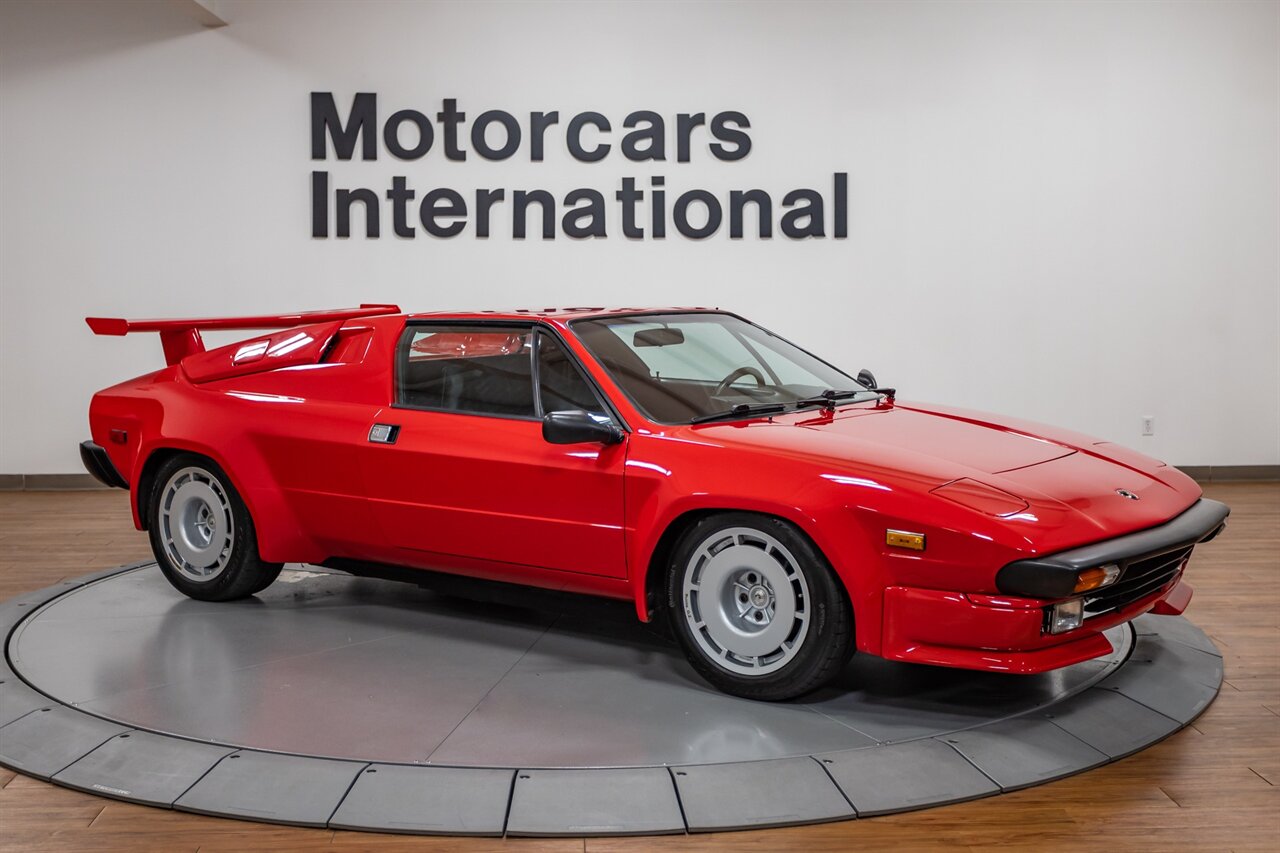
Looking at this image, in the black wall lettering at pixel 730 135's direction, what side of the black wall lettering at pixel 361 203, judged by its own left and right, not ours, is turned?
left

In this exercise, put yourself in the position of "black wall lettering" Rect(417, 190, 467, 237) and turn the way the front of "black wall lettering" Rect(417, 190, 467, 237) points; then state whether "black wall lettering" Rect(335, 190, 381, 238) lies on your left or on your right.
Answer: on your right

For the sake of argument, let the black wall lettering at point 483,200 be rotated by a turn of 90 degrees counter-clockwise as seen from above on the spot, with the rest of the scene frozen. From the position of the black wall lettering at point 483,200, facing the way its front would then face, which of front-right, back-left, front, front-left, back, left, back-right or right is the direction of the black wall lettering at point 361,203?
back

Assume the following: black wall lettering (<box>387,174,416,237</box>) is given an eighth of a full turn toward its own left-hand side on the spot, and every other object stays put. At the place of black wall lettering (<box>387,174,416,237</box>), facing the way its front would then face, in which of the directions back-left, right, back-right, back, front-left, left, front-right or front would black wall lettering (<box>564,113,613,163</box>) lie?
front-left

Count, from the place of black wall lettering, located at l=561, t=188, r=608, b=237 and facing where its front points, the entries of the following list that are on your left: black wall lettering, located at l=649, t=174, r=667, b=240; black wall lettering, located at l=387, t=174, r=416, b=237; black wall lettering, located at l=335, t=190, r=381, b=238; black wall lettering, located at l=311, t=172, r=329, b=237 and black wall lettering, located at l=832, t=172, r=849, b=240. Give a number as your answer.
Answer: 2

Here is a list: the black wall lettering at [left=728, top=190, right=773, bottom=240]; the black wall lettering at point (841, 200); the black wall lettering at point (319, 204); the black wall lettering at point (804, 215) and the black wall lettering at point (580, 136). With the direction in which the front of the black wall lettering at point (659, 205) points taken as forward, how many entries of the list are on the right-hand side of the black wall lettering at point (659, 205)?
2

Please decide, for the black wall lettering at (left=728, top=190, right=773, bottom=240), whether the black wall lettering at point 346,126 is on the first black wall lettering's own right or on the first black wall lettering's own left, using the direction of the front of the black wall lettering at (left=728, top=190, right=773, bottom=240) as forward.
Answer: on the first black wall lettering's own right

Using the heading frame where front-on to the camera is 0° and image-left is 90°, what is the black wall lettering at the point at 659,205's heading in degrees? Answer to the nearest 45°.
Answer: approximately 0°

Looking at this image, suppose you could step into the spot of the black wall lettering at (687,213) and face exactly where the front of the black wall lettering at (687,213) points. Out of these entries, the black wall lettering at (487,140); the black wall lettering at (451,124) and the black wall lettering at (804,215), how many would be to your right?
2
